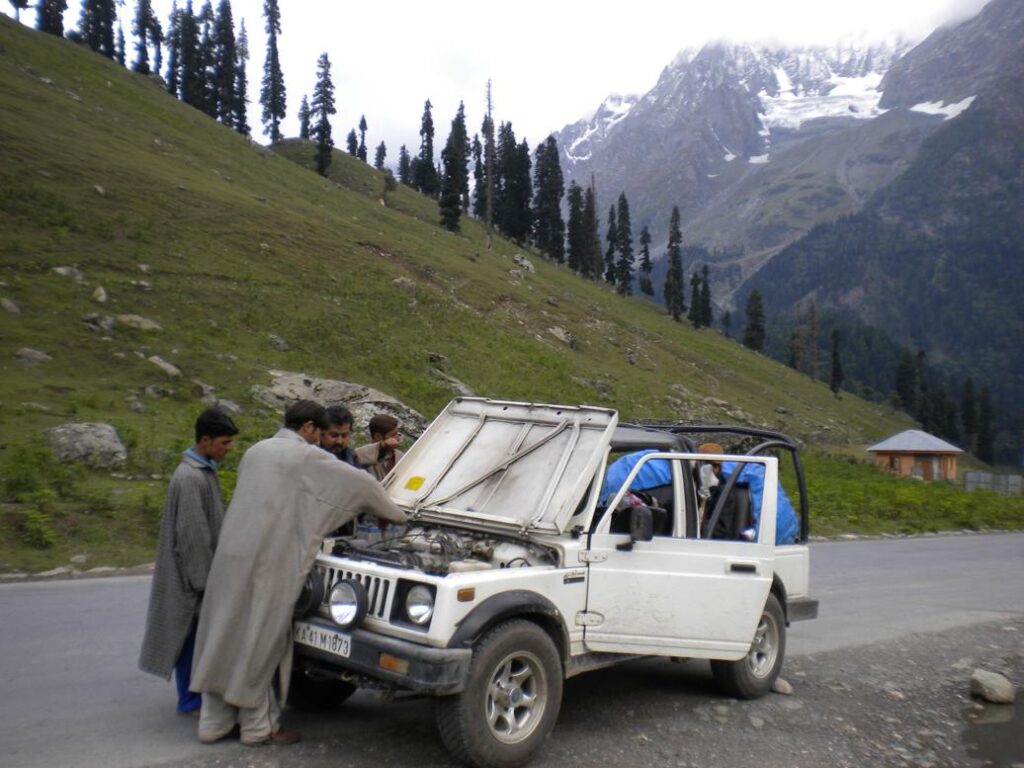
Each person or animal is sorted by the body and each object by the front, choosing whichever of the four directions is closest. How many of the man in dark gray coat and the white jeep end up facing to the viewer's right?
1

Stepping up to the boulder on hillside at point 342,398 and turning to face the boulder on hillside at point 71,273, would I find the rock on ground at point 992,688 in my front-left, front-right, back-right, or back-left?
back-left

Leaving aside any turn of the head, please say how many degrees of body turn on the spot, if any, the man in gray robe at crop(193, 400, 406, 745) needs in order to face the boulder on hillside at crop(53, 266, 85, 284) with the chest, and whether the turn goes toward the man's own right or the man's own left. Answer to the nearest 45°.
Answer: approximately 45° to the man's own left

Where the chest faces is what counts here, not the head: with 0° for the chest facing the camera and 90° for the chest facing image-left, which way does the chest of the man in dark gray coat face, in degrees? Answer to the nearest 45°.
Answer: approximately 270°

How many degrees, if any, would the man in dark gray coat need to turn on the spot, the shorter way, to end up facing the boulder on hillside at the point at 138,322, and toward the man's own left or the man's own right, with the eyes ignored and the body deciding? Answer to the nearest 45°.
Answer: approximately 90° to the man's own left

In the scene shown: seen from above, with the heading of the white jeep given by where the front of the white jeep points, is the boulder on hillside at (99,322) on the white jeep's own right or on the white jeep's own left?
on the white jeep's own right

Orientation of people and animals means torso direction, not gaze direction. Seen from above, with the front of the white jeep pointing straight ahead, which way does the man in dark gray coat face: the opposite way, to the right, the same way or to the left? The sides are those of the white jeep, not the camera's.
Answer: the opposite way

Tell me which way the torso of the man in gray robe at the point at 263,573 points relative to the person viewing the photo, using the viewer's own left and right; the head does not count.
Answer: facing away from the viewer and to the right of the viewer

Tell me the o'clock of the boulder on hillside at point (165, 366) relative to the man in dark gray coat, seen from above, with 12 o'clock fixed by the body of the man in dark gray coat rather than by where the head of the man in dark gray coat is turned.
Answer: The boulder on hillside is roughly at 9 o'clock from the man in dark gray coat.

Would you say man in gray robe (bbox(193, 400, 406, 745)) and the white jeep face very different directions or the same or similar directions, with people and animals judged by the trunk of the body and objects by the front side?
very different directions

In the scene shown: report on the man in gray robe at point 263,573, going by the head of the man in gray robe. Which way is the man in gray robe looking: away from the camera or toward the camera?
away from the camera

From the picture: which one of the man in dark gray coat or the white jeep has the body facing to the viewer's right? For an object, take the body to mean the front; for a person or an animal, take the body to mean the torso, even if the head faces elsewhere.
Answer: the man in dark gray coat

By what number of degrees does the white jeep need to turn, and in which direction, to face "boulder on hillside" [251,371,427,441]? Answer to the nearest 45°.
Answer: approximately 135° to its right

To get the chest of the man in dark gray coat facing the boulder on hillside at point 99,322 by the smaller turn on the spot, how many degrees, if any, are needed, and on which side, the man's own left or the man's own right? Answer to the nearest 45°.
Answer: approximately 90° to the man's own left
